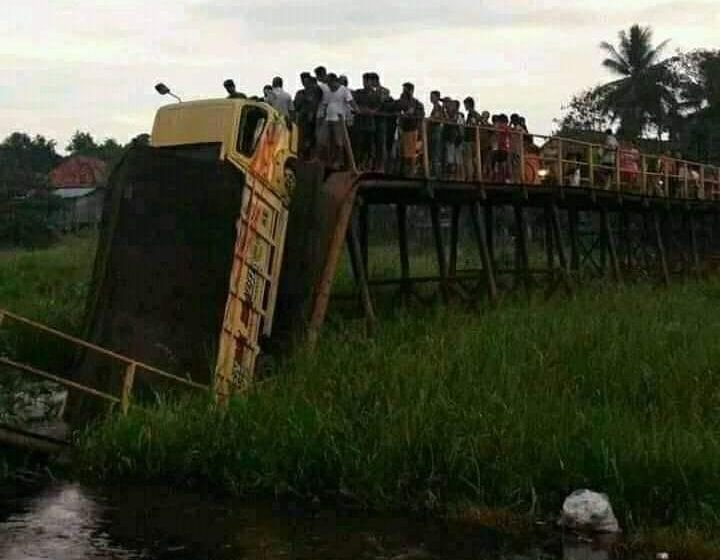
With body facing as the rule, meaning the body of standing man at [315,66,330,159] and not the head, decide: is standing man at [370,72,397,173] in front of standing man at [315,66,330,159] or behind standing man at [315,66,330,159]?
behind

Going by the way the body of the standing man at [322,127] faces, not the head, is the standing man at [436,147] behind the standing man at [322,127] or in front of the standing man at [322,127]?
behind

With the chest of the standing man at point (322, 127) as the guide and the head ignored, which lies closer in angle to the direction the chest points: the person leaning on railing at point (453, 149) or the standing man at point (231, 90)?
the standing man
